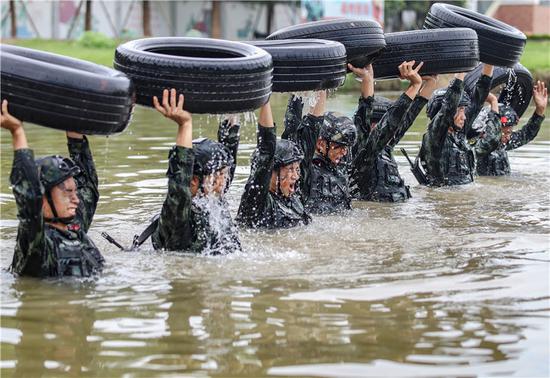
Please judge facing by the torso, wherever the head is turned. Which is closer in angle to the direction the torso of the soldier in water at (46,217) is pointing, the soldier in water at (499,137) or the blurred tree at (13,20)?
the soldier in water

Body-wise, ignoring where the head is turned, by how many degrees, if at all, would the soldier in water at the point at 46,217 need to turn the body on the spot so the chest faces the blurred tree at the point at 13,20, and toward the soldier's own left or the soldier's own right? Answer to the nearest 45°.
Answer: approximately 135° to the soldier's own left

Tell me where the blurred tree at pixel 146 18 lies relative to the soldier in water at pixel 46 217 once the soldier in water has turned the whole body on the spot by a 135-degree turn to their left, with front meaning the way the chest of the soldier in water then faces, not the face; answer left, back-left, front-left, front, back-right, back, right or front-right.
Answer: front

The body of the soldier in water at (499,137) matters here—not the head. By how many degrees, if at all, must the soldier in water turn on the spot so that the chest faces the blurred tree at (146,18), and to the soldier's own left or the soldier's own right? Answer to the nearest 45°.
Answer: approximately 180°

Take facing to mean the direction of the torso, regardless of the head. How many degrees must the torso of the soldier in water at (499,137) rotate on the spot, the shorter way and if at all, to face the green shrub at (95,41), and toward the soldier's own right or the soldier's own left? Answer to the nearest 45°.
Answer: approximately 180°

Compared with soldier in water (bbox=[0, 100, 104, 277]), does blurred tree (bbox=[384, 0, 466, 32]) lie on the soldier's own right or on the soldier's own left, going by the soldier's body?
on the soldier's own left

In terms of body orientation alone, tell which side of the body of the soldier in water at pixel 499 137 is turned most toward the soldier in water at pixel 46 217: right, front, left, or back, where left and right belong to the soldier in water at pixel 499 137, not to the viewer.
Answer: right

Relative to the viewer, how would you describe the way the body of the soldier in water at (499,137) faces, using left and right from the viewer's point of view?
facing the viewer and to the right of the viewer

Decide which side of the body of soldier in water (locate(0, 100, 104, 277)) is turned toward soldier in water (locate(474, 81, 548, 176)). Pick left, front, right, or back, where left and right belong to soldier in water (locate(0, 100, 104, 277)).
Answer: left

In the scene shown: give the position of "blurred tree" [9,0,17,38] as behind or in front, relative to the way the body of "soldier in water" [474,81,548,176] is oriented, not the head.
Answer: behind

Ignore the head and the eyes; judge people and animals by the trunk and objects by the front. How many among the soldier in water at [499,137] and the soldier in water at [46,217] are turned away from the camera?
0
